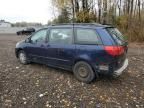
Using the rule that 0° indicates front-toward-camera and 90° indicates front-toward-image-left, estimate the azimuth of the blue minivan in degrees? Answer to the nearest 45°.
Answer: approximately 135°
